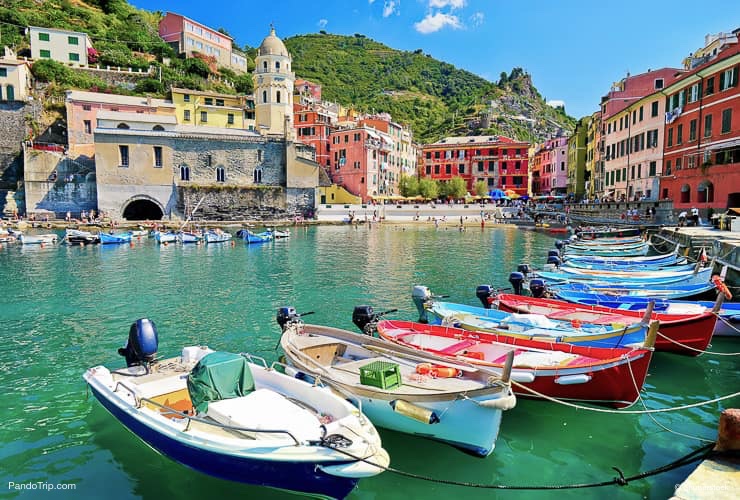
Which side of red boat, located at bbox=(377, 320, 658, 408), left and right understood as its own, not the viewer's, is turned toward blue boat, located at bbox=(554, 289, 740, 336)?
left

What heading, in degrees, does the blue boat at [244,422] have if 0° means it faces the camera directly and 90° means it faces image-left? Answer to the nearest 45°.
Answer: approximately 315°

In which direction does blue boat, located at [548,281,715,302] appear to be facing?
to the viewer's right

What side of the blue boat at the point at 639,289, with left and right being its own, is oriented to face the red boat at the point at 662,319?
right

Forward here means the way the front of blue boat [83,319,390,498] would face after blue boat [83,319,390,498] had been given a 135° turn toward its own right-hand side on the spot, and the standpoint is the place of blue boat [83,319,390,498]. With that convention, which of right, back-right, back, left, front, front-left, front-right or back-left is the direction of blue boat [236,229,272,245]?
right

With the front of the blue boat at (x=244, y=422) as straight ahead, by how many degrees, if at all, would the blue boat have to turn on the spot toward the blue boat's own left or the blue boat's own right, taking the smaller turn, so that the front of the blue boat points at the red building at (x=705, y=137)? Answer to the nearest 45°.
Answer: approximately 90° to the blue boat's own left

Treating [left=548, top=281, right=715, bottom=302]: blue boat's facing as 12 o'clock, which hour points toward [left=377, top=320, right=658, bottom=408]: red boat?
The red boat is roughly at 3 o'clock from the blue boat.

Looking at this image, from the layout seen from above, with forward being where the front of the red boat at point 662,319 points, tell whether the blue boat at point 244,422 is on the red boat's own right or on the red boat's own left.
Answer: on the red boat's own right

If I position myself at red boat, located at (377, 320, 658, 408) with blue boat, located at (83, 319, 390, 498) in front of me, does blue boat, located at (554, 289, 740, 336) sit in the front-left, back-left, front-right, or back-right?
back-right

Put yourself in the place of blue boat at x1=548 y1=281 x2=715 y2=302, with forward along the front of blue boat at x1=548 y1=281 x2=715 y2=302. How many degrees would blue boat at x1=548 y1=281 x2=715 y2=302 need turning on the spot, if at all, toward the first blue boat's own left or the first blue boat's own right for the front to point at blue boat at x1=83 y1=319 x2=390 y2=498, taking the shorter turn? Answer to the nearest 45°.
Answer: approximately 90° to the first blue boat's own right

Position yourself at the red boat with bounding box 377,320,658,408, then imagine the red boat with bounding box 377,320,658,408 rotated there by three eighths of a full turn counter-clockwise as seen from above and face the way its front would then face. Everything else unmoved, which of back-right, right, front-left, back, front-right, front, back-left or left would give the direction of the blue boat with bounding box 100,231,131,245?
front-left
